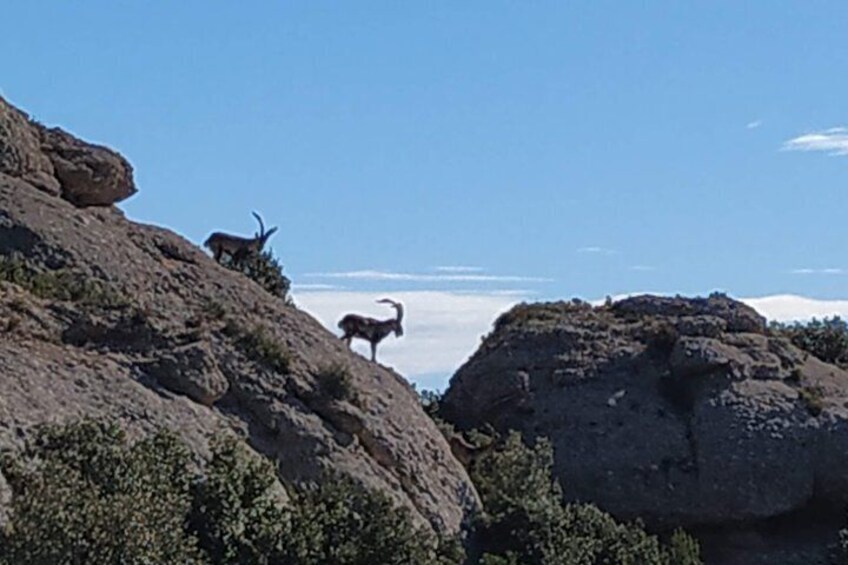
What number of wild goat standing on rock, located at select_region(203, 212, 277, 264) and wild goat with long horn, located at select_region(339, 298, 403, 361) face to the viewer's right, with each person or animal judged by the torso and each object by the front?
2

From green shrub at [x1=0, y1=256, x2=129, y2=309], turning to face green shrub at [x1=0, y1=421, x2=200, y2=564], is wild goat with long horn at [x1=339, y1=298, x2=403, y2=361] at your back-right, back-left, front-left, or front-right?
back-left

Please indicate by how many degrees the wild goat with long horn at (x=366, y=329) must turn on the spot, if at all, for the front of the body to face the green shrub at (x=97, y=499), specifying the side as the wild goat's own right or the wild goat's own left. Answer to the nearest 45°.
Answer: approximately 90° to the wild goat's own right

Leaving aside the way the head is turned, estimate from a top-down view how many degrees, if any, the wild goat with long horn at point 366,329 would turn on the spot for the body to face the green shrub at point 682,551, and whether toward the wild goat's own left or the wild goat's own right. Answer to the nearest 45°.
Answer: approximately 45° to the wild goat's own right

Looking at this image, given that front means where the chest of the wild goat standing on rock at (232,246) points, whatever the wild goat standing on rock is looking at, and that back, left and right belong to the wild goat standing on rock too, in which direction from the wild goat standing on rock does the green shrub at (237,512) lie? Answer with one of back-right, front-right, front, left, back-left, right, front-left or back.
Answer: right

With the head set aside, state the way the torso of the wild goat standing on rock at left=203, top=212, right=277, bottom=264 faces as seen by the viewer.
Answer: to the viewer's right

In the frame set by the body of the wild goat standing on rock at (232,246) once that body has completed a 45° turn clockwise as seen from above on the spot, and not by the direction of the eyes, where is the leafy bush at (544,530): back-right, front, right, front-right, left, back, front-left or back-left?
front

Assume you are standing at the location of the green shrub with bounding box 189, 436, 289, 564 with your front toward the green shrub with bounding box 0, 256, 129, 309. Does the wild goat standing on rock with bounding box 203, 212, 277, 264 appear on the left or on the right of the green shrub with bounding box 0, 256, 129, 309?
right

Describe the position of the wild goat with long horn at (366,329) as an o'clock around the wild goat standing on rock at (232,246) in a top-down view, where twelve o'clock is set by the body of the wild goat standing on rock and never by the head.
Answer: The wild goat with long horn is roughly at 12 o'clock from the wild goat standing on rock.

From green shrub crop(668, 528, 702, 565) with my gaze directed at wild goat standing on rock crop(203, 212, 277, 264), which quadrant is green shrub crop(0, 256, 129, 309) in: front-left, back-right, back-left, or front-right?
front-left

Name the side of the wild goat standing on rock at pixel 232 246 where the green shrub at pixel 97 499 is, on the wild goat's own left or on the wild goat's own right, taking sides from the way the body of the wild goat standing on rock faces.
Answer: on the wild goat's own right

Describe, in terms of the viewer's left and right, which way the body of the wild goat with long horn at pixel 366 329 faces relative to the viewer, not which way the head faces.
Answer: facing to the right of the viewer

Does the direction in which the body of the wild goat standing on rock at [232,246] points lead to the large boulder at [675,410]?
yes

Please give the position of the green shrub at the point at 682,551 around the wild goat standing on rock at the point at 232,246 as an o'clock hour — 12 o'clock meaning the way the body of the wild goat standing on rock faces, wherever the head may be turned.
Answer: The green shrub is roughly at 1 o'clock from the wild goat standing on rock.

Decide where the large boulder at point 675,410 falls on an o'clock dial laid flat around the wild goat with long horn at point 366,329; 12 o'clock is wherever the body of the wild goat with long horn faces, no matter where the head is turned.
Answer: The large boulder is roughly at 12 o'clock from the wild goat with long horn.
